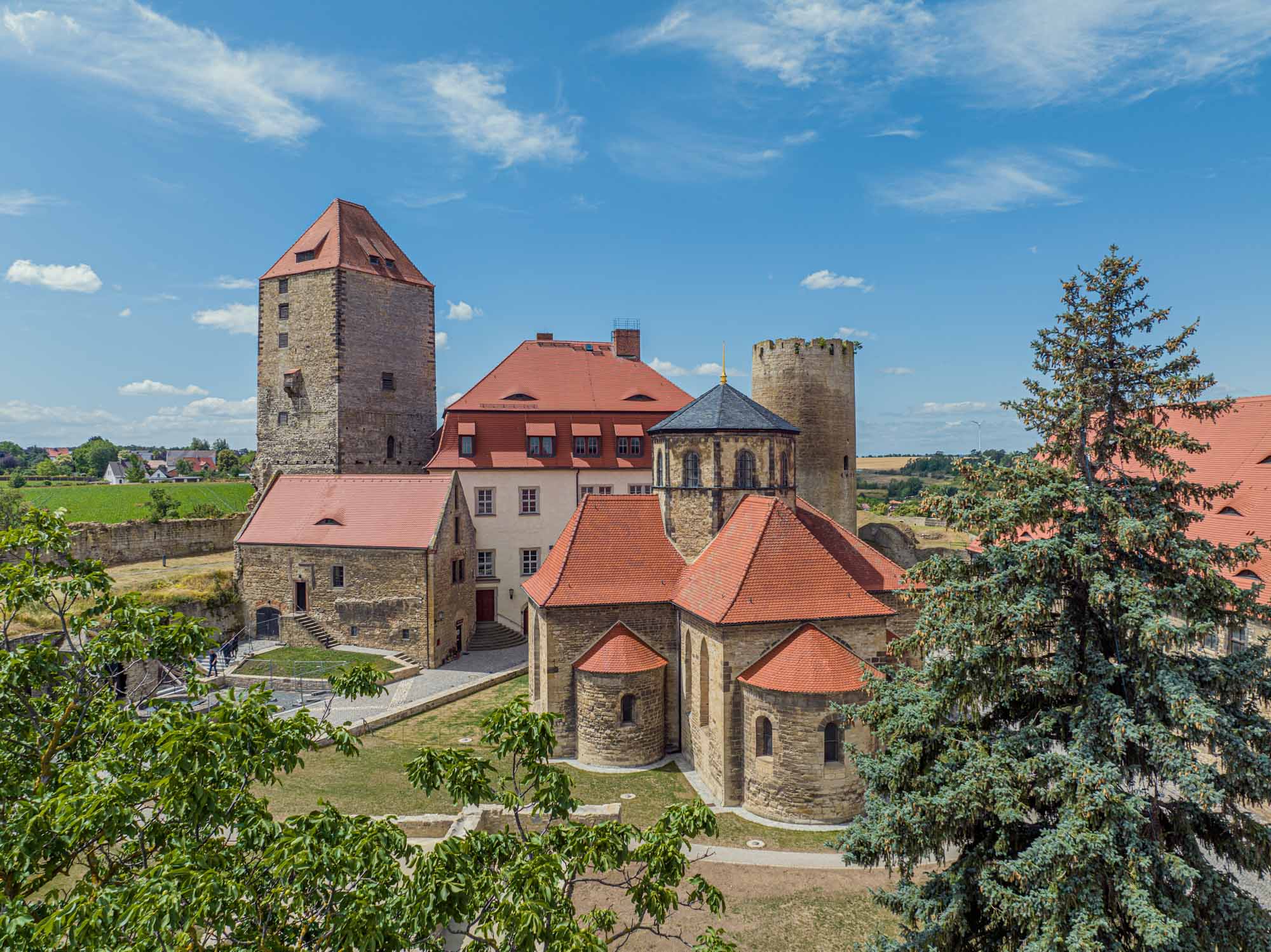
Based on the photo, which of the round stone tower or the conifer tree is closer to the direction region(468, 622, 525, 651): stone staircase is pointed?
the conifer tree

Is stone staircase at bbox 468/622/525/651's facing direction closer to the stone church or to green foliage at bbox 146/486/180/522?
the stone church

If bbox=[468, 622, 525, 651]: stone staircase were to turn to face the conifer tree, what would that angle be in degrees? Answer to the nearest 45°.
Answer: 0° — it already faces it

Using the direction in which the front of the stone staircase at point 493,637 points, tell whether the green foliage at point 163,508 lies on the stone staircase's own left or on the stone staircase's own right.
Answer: on the stone staircase's own right

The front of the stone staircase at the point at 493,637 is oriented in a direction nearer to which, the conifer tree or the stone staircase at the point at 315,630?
the conifer tree

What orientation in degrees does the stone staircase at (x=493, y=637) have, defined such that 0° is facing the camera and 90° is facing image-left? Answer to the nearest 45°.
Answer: approximately 0°

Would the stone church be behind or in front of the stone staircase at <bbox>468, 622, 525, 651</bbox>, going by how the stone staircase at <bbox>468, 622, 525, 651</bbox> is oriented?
in front

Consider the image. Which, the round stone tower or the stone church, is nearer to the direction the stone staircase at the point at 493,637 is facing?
the stone church

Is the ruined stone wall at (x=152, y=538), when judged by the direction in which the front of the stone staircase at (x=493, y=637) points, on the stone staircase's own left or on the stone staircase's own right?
on the stone staircase's own right

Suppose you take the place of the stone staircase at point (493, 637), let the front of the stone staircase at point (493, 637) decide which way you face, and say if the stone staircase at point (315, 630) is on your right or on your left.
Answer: on your right

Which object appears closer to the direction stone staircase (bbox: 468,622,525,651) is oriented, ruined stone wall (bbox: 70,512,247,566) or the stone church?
the stone church
